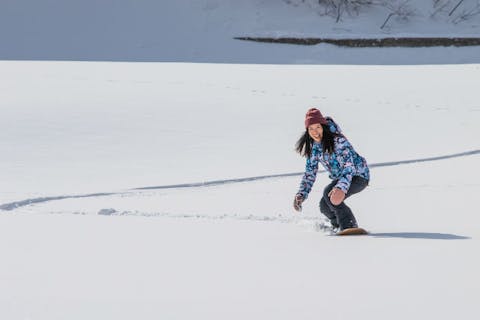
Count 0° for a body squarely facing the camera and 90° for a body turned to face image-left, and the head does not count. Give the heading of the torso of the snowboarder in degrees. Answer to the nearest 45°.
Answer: approximately 45°

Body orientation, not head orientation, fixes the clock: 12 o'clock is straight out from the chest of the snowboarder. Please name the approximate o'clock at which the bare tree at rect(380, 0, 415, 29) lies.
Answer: The bare tree is roughly at 5 o'clock from the snowboarder.
